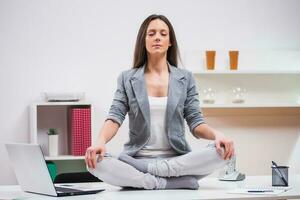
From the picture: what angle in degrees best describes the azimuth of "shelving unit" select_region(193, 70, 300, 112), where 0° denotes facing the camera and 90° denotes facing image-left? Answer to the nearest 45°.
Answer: approximately 0°

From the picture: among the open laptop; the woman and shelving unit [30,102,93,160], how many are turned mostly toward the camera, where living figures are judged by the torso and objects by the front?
2

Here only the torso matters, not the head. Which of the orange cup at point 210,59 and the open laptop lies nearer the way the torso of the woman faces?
the open laptop

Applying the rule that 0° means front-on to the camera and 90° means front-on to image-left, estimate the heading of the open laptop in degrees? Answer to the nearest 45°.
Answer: approximately 225°

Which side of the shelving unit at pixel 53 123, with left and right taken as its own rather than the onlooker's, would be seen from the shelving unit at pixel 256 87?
left

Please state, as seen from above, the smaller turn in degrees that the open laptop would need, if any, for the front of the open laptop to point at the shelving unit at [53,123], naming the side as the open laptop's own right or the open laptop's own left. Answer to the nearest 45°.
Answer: approximately 45° to the open laptop's own left

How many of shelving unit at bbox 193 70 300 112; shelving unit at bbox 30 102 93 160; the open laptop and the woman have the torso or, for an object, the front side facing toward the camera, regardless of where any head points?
3
